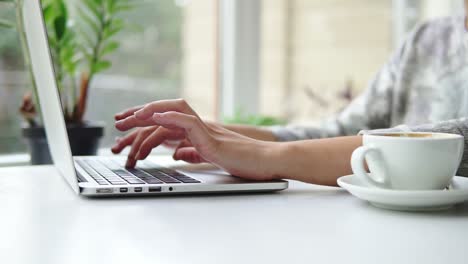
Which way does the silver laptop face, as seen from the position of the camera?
facing to the right of the viewer

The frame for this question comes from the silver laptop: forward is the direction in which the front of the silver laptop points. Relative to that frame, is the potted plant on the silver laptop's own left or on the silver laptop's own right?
on the silver laptop's own left
